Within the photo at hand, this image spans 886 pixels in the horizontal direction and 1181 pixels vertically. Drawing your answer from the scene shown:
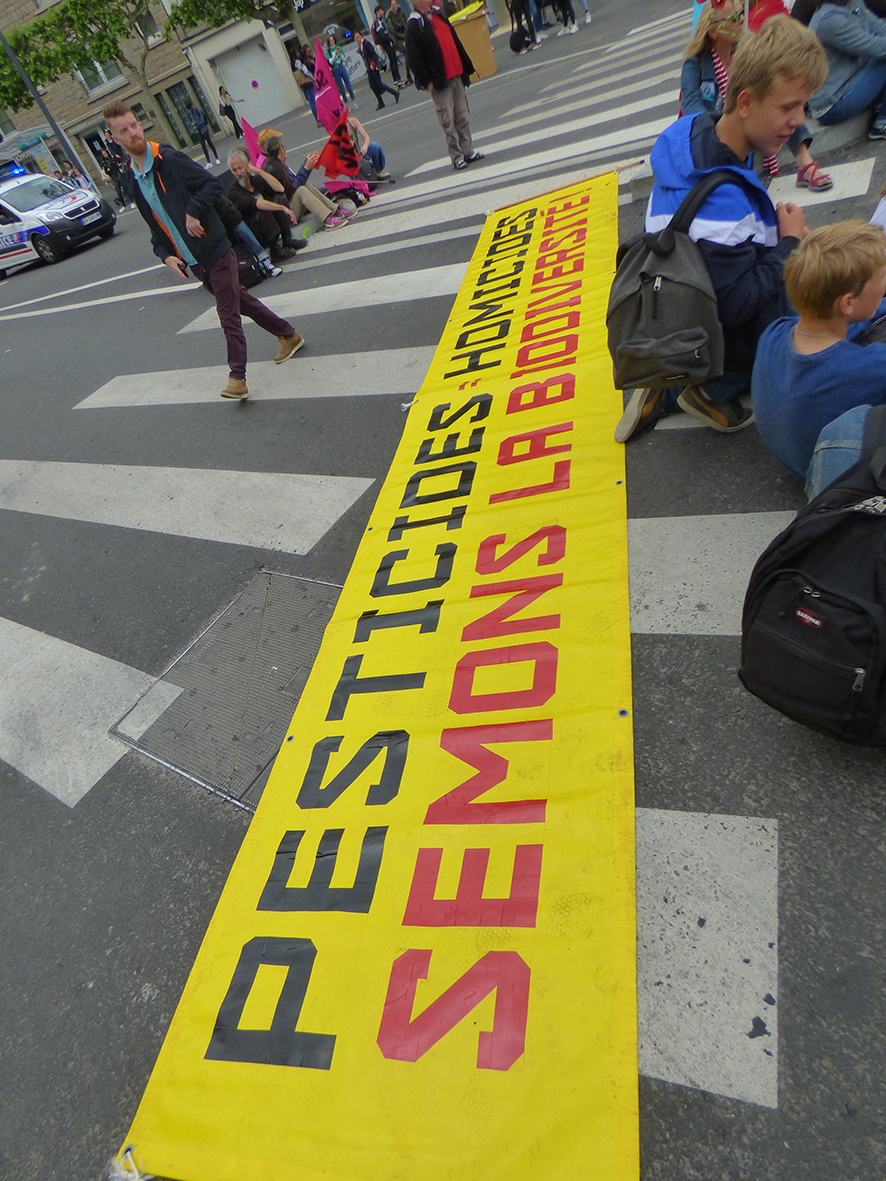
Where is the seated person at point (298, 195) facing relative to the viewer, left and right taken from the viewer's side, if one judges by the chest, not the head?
facing to the right of the viewer

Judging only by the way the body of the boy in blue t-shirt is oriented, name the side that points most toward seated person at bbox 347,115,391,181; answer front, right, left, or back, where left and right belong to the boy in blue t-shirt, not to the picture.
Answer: left

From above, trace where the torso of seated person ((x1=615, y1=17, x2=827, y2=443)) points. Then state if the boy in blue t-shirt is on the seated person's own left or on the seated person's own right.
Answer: on the seated person's own right

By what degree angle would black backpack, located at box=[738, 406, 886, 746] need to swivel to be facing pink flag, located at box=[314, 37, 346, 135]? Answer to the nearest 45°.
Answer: approximately 135° to its right

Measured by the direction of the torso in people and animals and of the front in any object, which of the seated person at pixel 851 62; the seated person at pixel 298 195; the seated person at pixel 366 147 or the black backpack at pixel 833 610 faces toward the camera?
the black backpack

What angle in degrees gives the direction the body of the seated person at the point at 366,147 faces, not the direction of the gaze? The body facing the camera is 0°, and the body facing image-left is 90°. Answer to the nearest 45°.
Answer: approximately 270°
